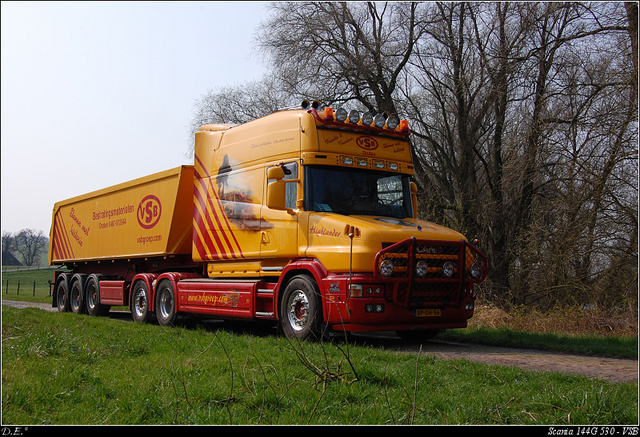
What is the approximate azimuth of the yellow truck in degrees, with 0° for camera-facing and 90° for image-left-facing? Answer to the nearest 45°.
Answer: approximately 315°
